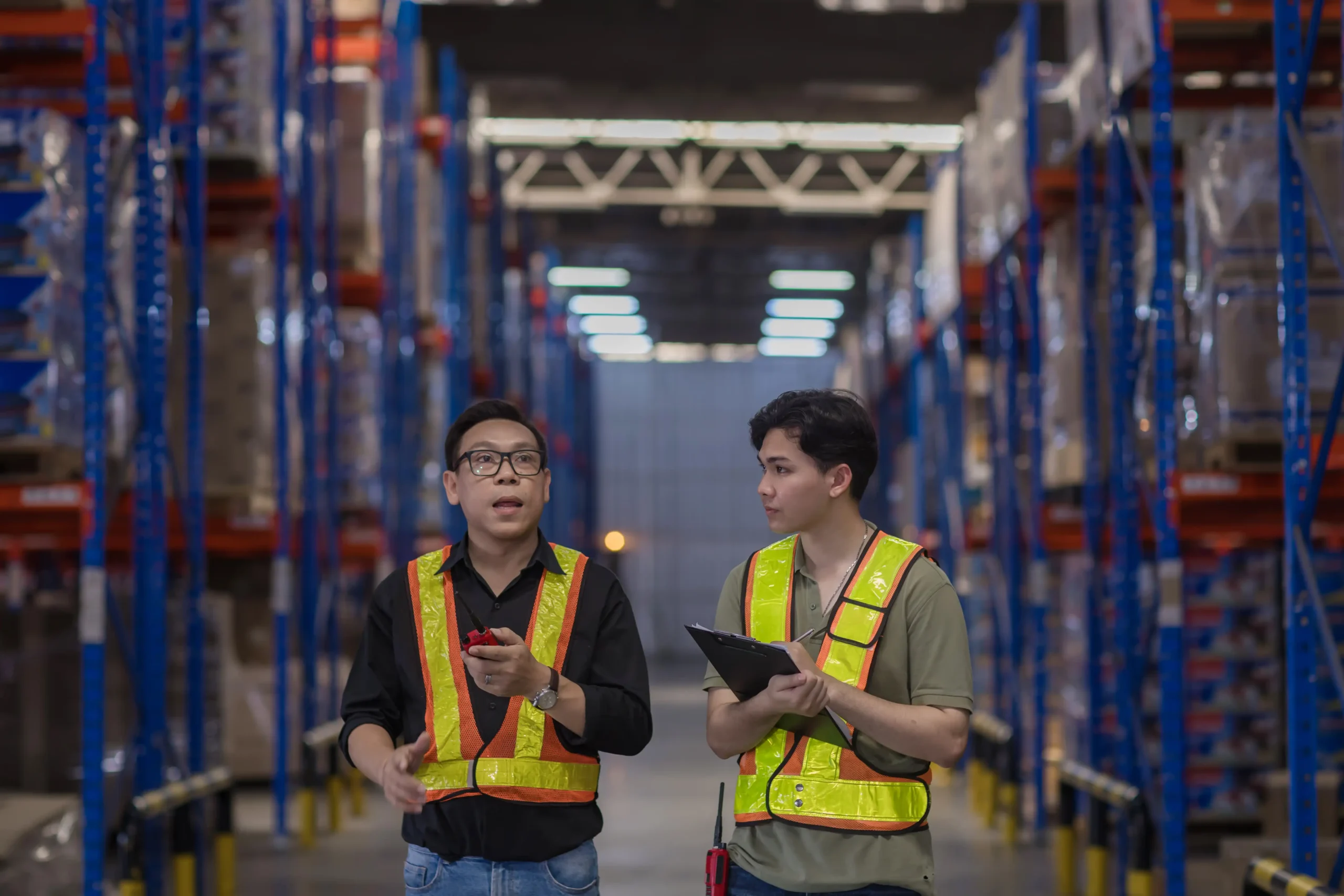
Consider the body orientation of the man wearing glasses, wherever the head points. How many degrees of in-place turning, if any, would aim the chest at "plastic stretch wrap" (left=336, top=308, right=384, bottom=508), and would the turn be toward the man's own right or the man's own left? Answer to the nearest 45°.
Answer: approximately 180°

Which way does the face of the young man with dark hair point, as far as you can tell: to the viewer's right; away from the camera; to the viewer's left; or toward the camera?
to the viewer's left

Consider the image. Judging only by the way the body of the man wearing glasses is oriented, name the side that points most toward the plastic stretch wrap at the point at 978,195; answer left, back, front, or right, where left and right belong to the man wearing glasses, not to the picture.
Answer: back

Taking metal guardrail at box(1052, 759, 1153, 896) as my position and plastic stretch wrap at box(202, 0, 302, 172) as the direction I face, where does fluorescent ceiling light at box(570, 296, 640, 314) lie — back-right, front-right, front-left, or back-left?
front-right

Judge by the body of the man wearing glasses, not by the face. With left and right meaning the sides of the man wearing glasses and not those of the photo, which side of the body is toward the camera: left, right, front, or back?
front

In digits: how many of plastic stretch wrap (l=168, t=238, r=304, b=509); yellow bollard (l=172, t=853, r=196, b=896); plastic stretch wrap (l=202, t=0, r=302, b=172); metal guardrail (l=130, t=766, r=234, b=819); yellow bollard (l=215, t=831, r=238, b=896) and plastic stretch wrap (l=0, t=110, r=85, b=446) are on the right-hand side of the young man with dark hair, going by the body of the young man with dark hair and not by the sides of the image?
6

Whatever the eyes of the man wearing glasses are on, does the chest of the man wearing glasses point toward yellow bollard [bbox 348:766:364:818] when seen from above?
no

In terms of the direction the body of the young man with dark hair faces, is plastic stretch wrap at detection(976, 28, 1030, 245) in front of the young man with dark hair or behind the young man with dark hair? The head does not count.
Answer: behind

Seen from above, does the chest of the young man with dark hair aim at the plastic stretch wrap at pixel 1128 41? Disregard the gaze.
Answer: no

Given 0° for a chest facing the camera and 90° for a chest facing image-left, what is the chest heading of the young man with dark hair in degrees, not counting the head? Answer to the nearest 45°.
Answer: approximately 45°

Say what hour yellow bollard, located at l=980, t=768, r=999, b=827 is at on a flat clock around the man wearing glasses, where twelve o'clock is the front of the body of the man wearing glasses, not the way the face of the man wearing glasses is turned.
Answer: The yellow bollard is roughly at 7 o'clock from the man wearing glasses.

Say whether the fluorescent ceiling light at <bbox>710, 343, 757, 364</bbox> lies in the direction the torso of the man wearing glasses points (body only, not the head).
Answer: no

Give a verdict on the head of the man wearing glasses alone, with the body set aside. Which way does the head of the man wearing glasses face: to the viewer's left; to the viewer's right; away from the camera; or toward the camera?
toward the camera

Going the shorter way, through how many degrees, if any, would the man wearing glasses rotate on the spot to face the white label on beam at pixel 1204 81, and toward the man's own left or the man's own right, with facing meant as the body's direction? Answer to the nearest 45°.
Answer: approximately 135° to the man's own left

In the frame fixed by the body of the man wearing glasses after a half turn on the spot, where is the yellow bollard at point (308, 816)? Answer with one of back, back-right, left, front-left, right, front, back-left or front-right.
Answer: front

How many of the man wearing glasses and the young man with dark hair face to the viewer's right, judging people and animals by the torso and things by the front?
0

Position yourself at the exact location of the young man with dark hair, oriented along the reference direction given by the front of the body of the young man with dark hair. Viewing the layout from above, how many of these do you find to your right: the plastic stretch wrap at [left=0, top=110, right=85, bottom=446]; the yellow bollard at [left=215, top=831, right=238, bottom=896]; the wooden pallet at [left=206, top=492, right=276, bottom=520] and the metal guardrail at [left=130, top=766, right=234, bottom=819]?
4
